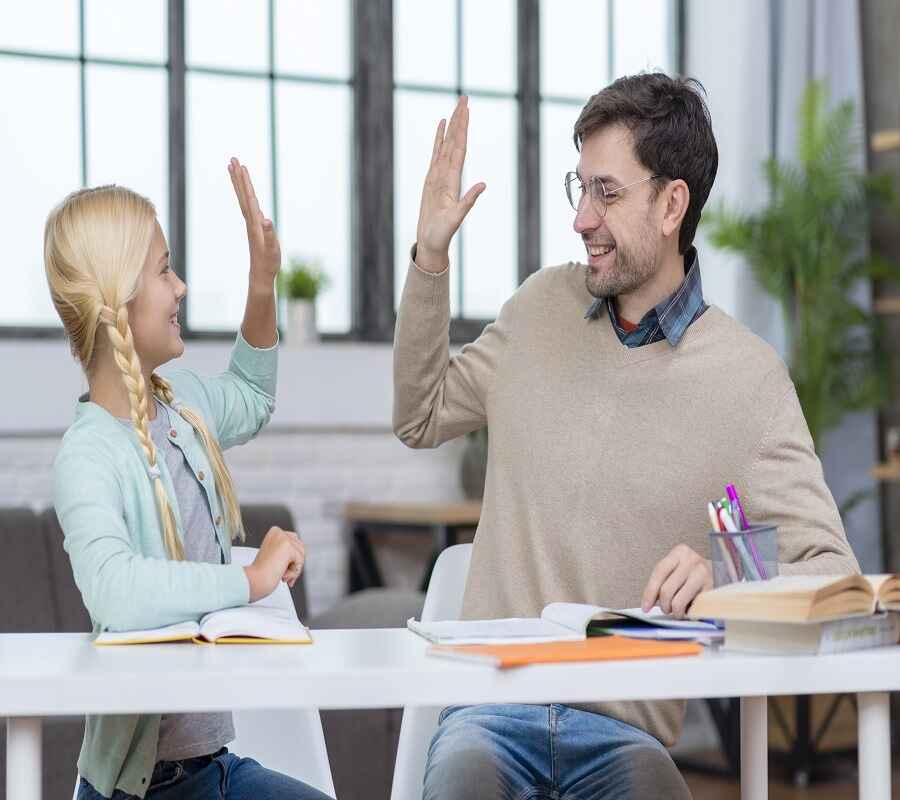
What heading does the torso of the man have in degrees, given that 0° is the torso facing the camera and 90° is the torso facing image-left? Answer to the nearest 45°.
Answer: approximately 0°

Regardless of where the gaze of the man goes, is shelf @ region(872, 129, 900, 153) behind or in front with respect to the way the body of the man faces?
behind

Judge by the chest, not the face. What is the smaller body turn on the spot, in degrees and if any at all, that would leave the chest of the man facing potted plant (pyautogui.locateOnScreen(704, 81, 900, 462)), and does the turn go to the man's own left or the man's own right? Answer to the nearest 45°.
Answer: approximately 180°

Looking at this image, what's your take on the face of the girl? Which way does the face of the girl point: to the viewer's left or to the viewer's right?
to the viewer's right

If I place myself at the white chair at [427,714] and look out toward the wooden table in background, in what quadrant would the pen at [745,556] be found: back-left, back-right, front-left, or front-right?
back-right

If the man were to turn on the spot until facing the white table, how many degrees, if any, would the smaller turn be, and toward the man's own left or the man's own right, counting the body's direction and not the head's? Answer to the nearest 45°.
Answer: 0° — they already face it

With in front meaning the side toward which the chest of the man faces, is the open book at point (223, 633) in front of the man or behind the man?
in front

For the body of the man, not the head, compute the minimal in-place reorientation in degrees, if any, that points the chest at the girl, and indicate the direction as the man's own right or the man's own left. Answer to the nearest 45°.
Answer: approximately 45° to the man's own right

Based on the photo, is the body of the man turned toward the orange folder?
yes
